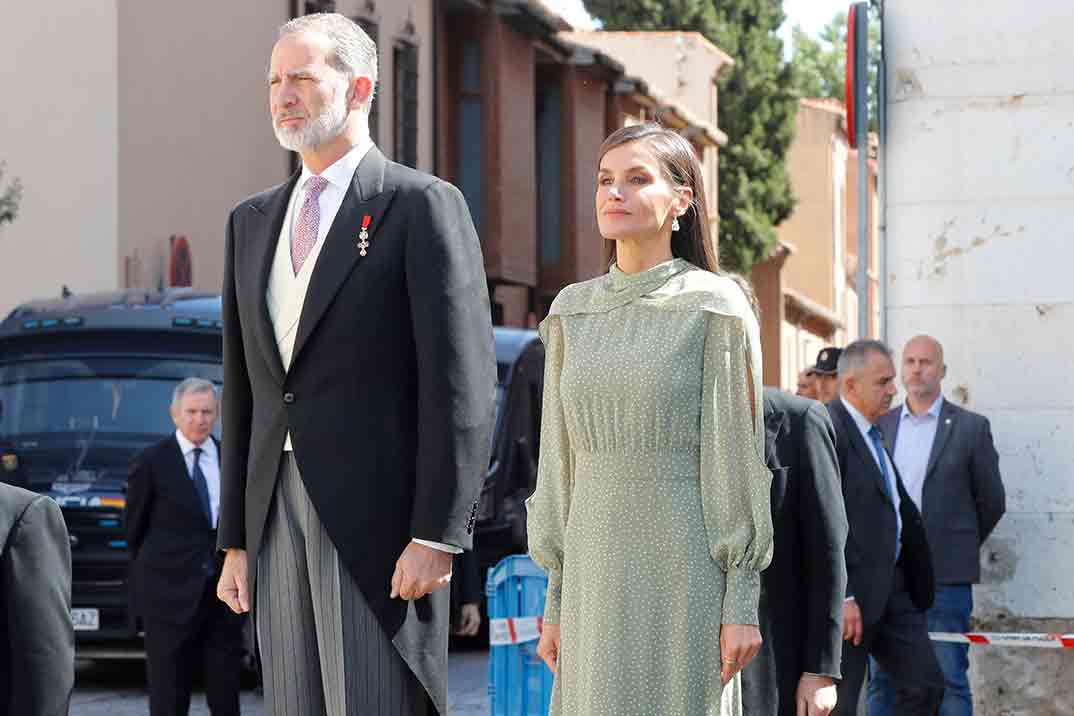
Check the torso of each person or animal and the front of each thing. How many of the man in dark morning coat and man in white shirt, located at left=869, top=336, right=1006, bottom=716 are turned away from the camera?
0

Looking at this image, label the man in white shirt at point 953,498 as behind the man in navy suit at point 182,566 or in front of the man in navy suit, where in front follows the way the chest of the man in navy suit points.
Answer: in front

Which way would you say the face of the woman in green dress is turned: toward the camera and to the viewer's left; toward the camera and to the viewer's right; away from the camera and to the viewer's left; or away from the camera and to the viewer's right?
toward the camera and to the viewer's left

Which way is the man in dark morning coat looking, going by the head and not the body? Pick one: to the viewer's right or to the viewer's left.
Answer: to the viewer's left

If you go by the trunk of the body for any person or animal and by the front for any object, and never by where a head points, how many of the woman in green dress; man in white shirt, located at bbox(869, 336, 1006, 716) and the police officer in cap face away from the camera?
0

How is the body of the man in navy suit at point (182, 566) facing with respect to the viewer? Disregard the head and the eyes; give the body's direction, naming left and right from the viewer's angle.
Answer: facing the viewer and to the right of the viewer

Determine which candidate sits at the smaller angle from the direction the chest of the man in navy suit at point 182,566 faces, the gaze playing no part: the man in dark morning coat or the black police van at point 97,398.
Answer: the man in dark morning coat

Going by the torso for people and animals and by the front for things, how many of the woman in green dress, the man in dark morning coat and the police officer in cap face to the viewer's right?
0

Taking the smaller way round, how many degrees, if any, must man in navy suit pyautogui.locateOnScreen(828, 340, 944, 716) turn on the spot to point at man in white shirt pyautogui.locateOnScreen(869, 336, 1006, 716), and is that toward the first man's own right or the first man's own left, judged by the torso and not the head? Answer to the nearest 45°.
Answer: approximately 135° to the first man's own left

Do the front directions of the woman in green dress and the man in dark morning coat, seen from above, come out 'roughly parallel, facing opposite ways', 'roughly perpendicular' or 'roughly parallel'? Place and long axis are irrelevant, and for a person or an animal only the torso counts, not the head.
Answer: roughly parallel
